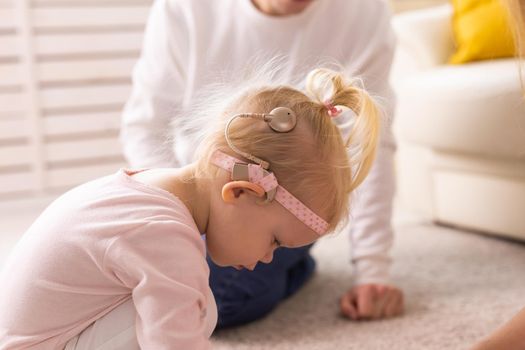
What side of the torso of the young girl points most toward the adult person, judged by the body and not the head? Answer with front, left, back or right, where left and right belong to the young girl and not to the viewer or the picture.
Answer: left

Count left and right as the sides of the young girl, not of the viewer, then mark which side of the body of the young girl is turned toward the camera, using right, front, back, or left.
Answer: right

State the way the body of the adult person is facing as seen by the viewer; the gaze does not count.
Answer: toward the camera

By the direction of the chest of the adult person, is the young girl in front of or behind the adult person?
in front

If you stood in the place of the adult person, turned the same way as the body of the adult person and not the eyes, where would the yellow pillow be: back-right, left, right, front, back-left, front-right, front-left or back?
back-left

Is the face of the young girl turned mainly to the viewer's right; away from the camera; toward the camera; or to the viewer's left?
to the viewer's right

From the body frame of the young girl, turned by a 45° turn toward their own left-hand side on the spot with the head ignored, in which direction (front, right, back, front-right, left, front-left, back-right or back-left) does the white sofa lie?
front

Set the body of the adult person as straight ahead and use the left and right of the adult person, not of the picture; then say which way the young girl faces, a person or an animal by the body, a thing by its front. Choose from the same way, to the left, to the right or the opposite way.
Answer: to the left

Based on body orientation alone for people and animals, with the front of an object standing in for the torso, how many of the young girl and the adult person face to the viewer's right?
1

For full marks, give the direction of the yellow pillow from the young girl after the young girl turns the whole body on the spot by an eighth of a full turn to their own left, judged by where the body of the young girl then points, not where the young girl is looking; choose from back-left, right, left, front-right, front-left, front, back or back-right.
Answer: front
